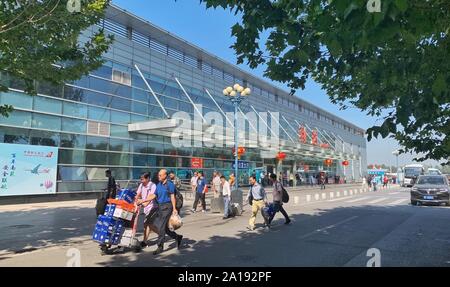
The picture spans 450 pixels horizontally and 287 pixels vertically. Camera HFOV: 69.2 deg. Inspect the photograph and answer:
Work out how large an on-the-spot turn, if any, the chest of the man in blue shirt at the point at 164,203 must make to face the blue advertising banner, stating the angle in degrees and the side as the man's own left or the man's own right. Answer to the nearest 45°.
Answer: approximately 90° to the man's own right

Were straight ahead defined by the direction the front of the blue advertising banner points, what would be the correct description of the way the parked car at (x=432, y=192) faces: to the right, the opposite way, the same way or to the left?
to the right

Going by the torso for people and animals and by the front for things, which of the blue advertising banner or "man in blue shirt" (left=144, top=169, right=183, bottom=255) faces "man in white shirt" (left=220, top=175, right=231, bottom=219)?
the blue advertising banner

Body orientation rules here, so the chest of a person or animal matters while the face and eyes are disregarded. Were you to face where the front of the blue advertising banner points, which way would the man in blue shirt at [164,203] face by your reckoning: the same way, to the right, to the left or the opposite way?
to the right

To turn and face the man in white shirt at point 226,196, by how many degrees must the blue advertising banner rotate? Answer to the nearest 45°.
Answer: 0° — it already faces them

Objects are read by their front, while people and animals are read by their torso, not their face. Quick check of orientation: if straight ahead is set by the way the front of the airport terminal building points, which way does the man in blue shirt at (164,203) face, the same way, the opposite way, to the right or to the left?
to the right

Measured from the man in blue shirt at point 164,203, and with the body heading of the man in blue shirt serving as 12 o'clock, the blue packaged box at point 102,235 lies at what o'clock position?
The blue packaged box is roughly at 1 o'clock from the man in blue shirt.

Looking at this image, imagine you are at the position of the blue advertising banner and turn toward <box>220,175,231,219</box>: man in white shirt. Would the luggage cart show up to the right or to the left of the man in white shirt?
right
